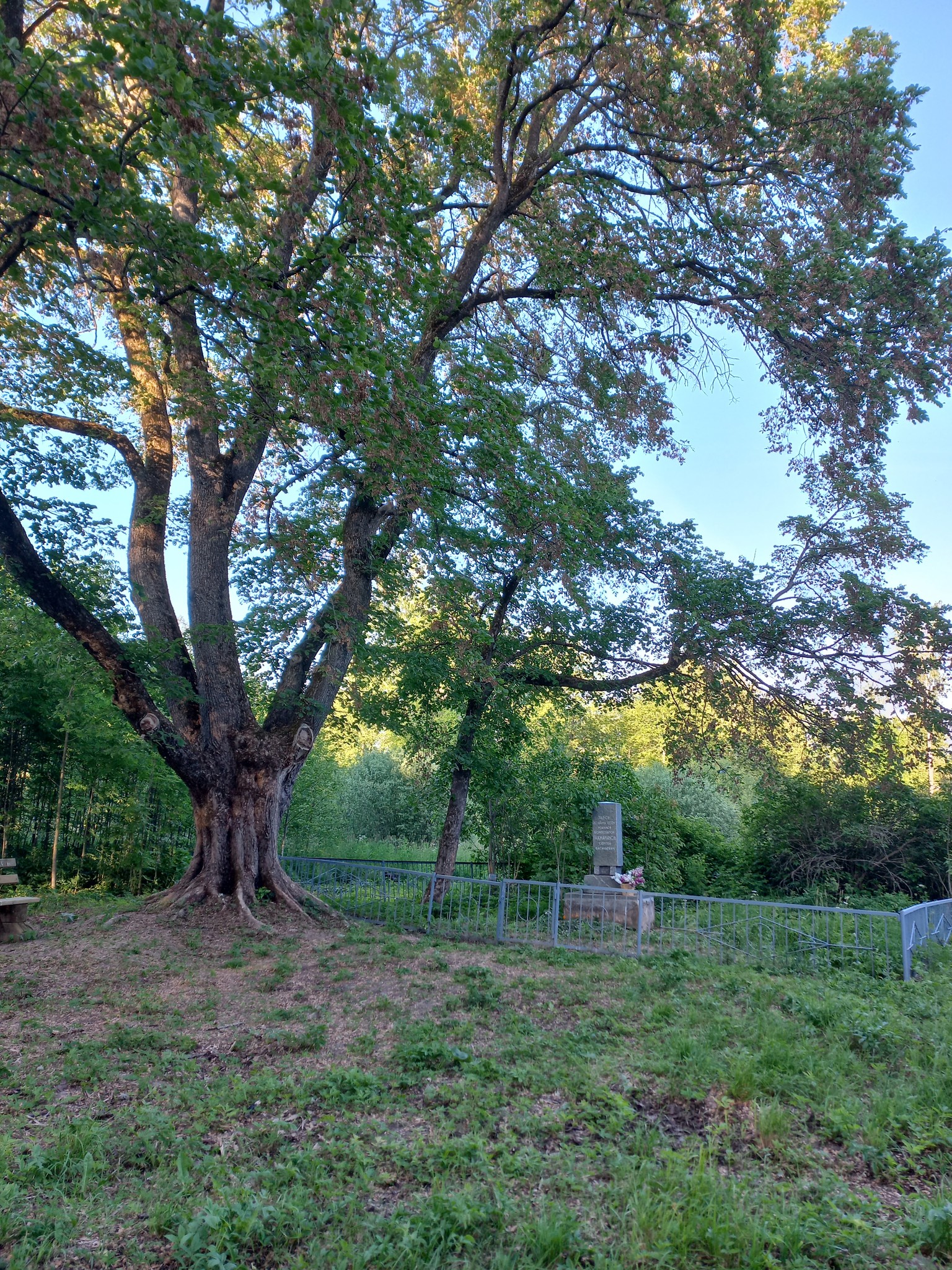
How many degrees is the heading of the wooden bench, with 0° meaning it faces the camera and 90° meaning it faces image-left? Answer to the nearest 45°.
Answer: approximately 315°

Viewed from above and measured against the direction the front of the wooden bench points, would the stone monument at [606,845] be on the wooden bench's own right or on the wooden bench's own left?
on the wooden bench's own left

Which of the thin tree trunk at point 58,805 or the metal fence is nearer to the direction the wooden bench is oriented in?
the metal fence
